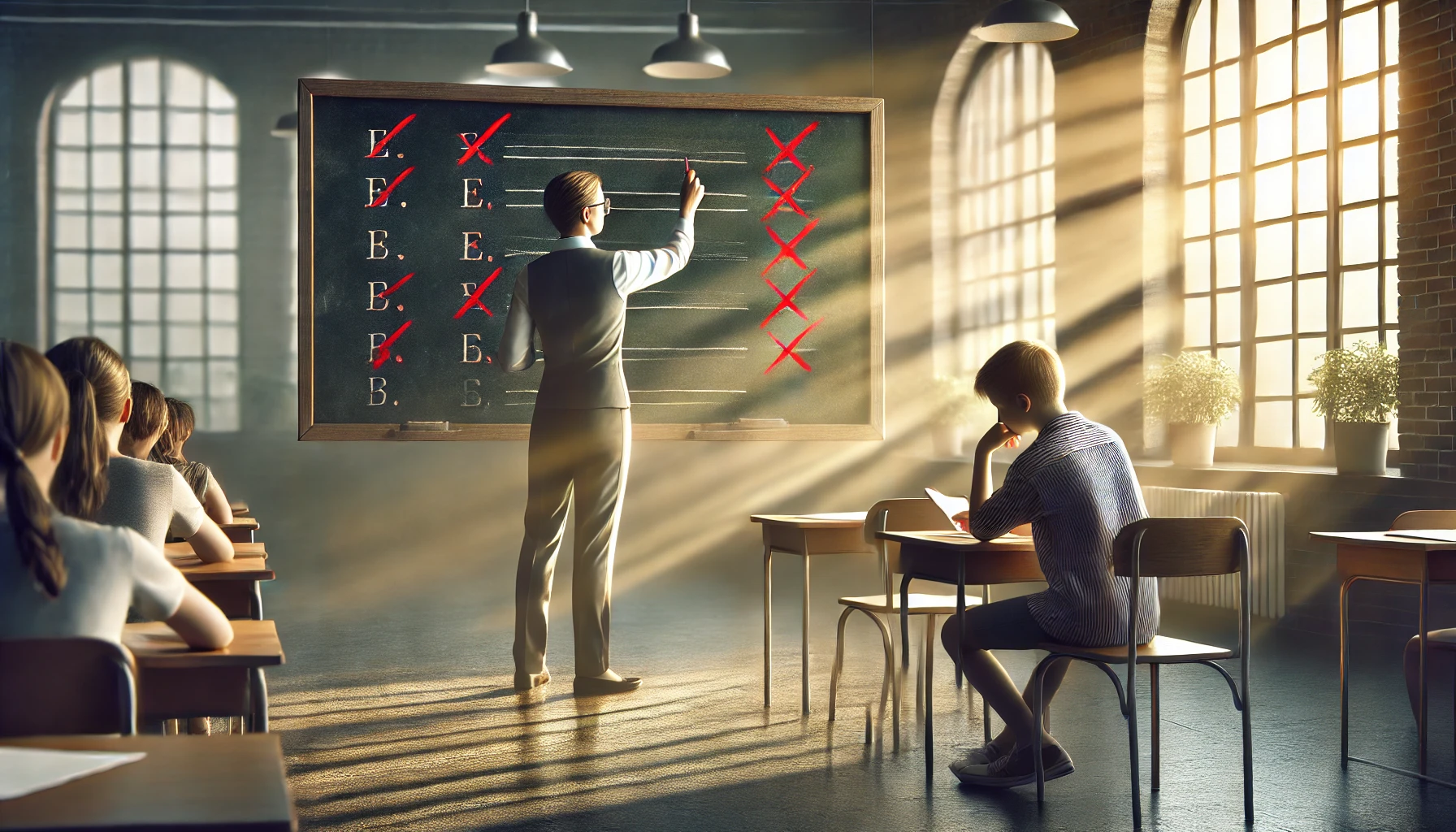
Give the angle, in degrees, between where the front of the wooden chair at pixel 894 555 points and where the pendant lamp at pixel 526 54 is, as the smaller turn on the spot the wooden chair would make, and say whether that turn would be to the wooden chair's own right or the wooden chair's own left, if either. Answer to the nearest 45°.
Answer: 0° — it already faces it

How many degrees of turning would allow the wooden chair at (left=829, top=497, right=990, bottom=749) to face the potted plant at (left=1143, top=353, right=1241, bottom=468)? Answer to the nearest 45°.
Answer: approximately 90° to its right

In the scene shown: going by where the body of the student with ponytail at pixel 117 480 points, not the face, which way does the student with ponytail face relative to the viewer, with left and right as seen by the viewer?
facing away from the viewer and to the right of the viewer

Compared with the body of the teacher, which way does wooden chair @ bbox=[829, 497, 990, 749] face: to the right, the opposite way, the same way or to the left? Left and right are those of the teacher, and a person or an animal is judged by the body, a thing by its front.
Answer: to the left

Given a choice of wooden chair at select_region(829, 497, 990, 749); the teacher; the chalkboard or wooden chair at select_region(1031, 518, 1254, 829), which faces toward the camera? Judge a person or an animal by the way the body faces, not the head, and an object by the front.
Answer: the chalkboard

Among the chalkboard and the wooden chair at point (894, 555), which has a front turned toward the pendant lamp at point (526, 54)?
the wooden chair

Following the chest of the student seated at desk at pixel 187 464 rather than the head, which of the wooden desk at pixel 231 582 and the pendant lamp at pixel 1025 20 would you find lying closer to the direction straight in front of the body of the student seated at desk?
the pendant lamp

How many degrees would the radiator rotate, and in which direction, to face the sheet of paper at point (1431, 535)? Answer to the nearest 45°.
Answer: approximately 45° to its left

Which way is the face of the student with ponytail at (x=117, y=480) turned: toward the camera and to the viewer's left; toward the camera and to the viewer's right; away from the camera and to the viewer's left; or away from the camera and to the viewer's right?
away from the camera and to the viewer's right

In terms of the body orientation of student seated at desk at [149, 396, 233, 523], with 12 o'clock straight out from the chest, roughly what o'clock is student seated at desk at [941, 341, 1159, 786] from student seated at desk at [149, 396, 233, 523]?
student seated at desk at [941, 341, 1159, 786] is roughly at 3 o'clock from student seated at desk at [149, 396, 233, 523].

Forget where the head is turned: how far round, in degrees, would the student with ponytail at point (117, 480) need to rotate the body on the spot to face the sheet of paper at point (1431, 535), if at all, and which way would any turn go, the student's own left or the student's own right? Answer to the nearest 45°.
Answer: approximately 45° to the student's own right

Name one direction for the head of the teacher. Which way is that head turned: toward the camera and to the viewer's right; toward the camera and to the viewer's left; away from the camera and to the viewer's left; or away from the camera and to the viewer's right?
away from the camera and to the viewer's right

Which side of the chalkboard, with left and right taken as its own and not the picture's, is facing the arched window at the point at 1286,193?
left
